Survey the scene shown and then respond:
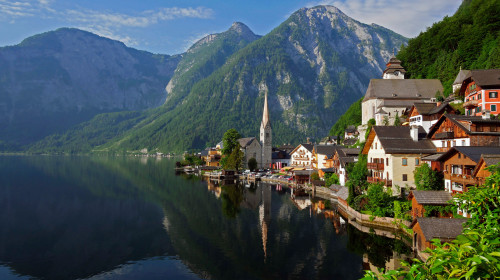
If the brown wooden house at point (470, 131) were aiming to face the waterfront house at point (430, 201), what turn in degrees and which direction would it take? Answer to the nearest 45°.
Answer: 0° — it already faces it

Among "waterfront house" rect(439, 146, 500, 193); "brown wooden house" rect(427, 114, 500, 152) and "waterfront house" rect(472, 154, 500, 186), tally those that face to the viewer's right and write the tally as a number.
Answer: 0

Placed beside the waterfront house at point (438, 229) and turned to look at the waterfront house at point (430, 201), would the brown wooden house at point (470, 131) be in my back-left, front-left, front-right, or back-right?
front-right

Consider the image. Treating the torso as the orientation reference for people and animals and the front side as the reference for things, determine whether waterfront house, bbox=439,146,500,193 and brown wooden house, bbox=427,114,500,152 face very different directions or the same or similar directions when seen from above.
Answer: same or similar directions

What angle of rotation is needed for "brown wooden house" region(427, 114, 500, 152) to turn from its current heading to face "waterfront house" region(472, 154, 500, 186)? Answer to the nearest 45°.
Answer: approximately 45° to its left

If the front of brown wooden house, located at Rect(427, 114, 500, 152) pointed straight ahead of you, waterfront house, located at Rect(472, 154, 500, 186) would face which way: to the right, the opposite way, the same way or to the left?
the same way

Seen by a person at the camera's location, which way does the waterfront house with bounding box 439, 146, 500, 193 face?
facing the viewer and to the left of the viewer

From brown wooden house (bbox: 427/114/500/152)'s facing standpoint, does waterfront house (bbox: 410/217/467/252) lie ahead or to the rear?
ahead

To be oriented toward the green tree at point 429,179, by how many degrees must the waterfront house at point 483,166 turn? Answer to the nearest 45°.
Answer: approximately 90° to its right

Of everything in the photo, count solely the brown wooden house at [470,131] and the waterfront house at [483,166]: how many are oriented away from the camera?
0

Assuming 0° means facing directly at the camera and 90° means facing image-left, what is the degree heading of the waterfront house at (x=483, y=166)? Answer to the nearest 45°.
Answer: approximately 45°

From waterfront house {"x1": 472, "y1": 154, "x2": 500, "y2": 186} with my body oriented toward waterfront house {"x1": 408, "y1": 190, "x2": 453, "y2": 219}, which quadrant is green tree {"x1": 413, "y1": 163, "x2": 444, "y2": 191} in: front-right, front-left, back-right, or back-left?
front-right

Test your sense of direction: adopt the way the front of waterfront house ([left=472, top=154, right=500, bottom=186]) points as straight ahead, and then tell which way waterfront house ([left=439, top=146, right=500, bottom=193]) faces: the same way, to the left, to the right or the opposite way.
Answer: the same way

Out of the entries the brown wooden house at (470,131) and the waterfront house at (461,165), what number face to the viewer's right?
0
